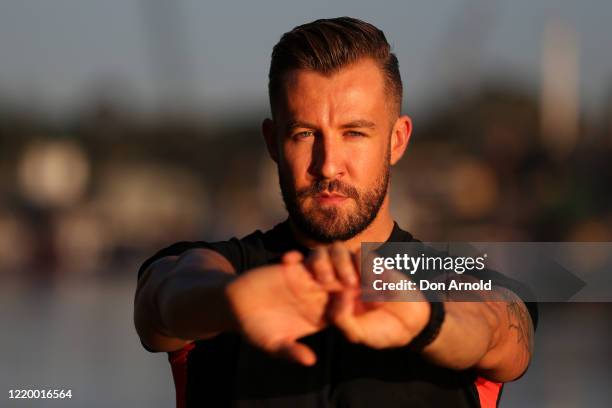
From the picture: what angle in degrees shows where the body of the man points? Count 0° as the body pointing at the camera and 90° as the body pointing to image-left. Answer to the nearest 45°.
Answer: approximately 0°

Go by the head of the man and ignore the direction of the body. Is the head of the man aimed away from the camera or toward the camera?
toward the camera
